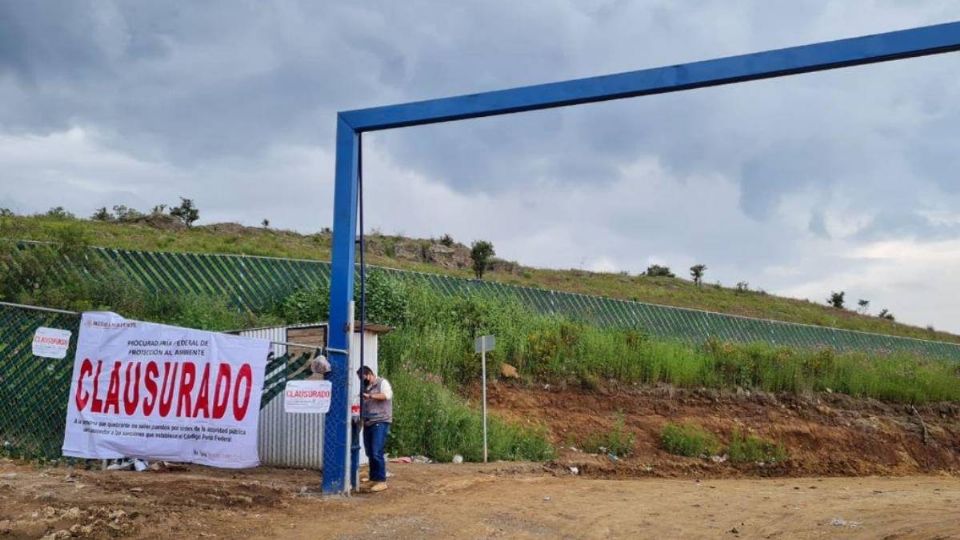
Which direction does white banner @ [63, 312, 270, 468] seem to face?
toward the camera

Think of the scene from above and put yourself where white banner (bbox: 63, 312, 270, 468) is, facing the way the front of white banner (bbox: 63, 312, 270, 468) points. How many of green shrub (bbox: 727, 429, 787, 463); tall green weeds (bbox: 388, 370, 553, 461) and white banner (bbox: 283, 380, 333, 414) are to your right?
0

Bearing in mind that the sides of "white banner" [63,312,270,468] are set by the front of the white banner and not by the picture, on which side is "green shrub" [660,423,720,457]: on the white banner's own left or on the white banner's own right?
on the white banner's own left

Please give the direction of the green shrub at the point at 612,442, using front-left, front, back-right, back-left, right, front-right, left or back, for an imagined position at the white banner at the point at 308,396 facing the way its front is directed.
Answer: back-left

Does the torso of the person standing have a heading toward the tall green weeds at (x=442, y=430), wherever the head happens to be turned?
no

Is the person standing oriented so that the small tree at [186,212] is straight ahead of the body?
no

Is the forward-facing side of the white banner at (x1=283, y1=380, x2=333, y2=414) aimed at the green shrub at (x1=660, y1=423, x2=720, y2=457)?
no

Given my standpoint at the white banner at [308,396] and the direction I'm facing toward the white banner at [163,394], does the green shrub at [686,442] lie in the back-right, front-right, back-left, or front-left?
back-right

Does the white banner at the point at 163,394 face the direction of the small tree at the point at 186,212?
no

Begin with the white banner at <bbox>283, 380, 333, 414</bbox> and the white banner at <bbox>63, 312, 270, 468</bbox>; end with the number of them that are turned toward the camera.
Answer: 2

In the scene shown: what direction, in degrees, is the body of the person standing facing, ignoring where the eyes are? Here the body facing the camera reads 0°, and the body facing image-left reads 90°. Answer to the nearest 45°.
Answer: approximately 45°

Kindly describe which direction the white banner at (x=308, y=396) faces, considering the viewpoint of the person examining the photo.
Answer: facing the viewer

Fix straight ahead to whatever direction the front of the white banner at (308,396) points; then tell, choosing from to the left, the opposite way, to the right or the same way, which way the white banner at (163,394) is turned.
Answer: the same way

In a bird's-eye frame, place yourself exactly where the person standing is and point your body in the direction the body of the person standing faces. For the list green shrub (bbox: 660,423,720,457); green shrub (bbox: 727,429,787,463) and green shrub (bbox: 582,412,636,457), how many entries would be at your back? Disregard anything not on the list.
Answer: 3

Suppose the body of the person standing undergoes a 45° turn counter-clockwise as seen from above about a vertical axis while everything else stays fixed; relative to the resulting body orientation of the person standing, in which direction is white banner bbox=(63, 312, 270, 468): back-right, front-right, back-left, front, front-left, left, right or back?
right

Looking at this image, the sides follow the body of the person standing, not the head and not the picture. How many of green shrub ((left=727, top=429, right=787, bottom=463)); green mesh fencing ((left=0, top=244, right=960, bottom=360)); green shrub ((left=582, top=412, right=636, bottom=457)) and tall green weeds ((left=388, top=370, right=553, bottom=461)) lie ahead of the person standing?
0
